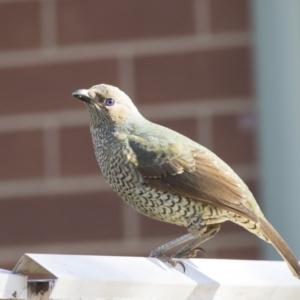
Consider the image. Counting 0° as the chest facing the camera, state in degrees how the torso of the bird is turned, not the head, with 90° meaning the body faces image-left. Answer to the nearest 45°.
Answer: approximately 90°

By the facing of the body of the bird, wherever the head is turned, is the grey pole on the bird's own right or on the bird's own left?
on the bird's own right
